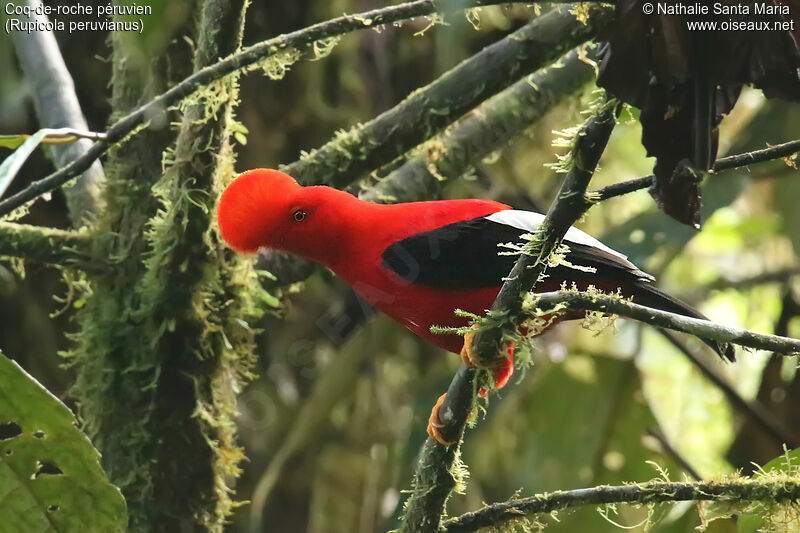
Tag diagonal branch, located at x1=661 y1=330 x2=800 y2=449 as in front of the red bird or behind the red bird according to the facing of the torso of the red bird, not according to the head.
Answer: behind

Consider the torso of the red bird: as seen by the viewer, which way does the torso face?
to the viewer's left

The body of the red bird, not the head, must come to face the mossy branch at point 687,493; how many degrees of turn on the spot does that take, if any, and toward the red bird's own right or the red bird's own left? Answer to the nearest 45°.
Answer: approximately 135° to the red bird's own left

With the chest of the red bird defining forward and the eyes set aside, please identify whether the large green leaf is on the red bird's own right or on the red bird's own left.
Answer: on the red bird's own left

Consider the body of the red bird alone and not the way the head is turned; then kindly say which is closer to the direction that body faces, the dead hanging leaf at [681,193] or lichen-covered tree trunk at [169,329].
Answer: the lichen-covered tree trunk

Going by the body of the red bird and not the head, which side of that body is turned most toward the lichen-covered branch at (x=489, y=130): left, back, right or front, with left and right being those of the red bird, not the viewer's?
right
